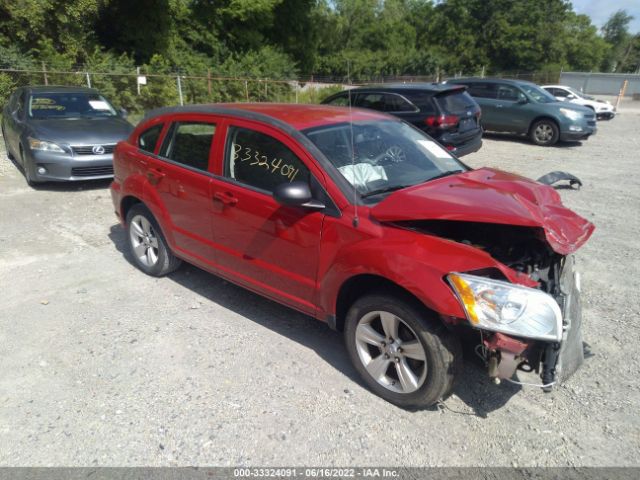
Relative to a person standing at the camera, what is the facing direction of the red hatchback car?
facing the viewer and to the right of the viewer

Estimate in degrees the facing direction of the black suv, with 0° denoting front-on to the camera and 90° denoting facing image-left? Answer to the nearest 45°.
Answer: approximately 135°

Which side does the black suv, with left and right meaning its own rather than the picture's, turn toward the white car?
right

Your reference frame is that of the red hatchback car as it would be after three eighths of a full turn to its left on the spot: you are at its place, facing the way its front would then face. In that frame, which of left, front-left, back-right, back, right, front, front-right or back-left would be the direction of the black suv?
front

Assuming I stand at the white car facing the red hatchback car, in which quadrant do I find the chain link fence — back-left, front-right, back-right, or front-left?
front-right

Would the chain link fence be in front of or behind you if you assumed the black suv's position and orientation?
in front
